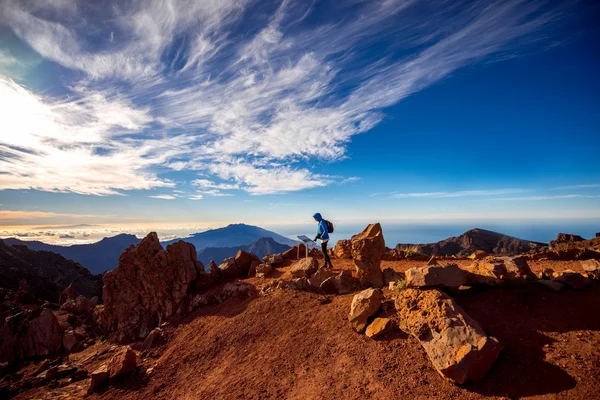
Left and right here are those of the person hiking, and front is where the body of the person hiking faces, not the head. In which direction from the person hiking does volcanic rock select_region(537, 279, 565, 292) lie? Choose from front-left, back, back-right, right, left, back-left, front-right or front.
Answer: back-left

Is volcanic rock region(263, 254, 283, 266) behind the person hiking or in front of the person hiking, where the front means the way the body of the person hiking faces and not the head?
in front

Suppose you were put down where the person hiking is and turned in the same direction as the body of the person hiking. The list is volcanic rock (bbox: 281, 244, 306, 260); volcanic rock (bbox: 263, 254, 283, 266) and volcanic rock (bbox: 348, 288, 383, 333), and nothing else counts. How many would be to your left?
1

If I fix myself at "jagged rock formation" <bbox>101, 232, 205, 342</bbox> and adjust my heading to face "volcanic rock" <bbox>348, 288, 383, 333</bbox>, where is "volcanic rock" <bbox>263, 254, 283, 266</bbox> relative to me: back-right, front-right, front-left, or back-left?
front-left

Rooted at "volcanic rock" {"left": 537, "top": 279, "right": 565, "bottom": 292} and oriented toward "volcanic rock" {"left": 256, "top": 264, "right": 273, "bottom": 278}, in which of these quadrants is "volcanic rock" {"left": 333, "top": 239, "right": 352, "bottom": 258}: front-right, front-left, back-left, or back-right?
front-right

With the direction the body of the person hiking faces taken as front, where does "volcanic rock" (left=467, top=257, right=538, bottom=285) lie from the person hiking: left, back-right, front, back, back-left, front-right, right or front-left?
back-left

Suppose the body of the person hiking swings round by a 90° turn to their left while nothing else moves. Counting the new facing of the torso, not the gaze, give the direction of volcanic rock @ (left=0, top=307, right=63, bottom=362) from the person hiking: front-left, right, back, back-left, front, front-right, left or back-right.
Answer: right

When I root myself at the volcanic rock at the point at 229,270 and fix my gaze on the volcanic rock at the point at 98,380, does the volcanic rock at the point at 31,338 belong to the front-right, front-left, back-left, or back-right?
front-right

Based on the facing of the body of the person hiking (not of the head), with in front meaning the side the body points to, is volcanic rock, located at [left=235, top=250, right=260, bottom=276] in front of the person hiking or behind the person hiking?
in front

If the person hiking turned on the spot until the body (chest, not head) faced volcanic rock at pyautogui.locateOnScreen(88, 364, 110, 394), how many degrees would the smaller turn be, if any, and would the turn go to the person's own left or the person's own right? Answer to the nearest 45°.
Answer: approximately 45° to the person's own left

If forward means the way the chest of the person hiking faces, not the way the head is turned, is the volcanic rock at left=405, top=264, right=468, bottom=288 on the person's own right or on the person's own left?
on the person's own left

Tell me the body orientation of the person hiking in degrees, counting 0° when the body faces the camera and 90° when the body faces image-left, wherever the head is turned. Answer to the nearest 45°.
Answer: approximately 90°

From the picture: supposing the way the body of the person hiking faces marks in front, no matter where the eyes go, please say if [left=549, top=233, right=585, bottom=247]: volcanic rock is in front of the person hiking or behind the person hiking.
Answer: behind

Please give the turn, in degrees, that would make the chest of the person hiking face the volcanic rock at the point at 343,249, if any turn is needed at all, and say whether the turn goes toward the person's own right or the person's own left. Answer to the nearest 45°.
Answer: approximately 90° to the person's own right
